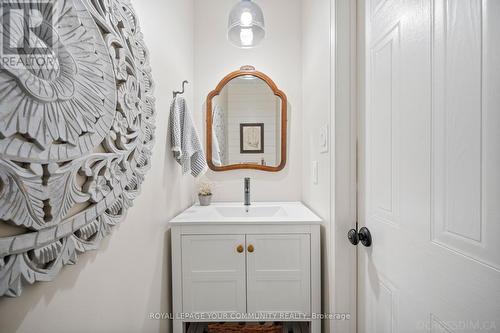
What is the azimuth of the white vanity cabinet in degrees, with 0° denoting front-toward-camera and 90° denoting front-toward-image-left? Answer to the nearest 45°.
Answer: approximately 0°

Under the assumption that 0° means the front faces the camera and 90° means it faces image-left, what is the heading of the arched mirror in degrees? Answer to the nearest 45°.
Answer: approximately 0°

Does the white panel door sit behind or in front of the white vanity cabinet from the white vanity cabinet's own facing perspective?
in front

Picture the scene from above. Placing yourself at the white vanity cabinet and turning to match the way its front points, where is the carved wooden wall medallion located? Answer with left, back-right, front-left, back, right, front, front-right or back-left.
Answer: front-right

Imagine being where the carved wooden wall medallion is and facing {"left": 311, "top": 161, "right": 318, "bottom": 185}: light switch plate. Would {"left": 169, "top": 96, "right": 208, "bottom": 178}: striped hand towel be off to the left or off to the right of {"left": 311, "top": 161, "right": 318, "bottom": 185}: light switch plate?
left

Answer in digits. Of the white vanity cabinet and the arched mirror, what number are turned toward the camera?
2

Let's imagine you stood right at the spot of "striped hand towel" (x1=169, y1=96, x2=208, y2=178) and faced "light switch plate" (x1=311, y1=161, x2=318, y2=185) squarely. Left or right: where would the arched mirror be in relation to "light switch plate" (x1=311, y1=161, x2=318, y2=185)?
left
